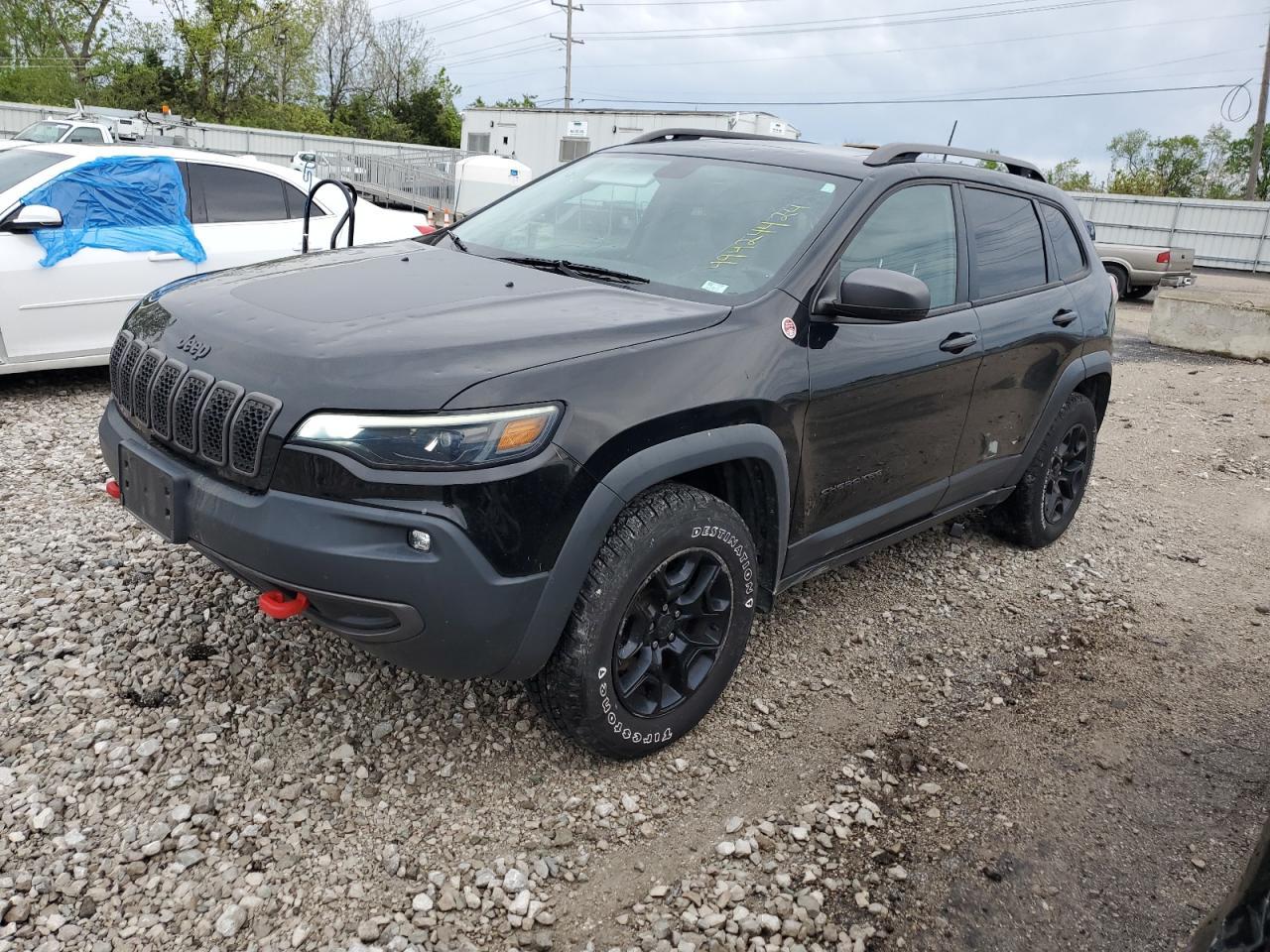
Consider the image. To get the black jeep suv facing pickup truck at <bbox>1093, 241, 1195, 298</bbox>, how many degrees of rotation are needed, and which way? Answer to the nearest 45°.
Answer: approximately 180°

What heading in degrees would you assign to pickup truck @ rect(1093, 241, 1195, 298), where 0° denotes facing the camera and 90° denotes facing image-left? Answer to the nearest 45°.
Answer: approximately 135°

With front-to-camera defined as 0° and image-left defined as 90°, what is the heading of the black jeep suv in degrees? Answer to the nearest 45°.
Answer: approximately 45°

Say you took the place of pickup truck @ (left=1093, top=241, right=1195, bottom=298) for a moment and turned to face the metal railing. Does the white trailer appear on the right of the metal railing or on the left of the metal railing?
right

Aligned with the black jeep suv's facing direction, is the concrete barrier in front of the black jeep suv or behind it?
behind

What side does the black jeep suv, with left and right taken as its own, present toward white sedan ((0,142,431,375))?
right

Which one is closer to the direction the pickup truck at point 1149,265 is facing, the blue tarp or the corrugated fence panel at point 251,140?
the corrugated fence panel

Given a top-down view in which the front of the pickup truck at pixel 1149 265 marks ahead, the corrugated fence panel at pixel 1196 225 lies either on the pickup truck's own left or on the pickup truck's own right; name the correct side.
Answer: on the pickup truck's own right

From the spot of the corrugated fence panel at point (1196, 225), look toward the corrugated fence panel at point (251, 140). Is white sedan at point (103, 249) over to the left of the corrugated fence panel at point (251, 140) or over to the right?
left
